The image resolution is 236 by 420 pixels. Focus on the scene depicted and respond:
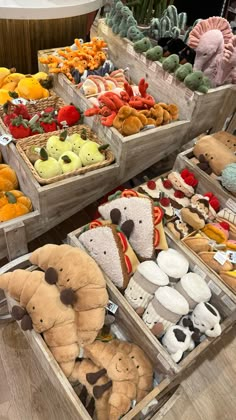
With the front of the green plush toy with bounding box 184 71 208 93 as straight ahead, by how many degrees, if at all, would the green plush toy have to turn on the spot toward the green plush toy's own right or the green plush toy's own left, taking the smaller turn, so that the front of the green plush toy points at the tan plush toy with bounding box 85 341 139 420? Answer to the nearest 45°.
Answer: approximately 45° to the green plush toy's own left

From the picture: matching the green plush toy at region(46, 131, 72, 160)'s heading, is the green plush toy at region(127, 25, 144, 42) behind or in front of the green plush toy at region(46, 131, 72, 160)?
behind

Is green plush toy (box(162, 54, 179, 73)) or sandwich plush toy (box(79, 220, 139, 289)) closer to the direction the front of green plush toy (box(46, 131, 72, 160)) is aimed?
the sandwich plush toy

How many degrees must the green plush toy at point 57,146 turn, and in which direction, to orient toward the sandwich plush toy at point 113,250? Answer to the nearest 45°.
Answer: approximately 45° to its left

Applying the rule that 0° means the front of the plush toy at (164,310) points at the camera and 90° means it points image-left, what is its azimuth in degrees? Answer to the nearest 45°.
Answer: approximately 45°
